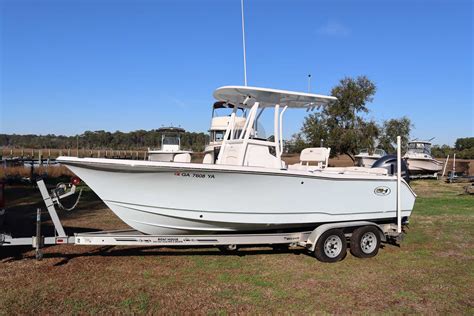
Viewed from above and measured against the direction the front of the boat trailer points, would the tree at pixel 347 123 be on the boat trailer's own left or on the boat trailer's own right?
on the boat trailer's own right

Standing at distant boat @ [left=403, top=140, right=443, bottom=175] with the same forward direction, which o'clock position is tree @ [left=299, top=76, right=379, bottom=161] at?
The tree is roughly at 3 o'clock from the distant boat.

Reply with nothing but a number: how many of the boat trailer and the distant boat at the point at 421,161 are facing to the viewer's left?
1

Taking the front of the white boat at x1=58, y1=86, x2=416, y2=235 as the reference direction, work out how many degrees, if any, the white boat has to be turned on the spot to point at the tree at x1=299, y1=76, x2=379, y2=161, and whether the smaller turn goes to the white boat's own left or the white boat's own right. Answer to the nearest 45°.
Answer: approximately 90° to the white boat's own right

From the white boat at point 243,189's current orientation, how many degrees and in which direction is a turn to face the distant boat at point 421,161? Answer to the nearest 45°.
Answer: approximately 135° to its right

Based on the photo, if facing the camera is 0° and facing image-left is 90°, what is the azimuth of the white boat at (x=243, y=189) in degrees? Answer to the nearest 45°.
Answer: approximately 90°

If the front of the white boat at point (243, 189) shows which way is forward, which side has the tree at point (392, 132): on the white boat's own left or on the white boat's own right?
on the white boat's own right

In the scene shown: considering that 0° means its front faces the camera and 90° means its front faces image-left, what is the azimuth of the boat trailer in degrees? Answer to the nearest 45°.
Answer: approximately 90°
